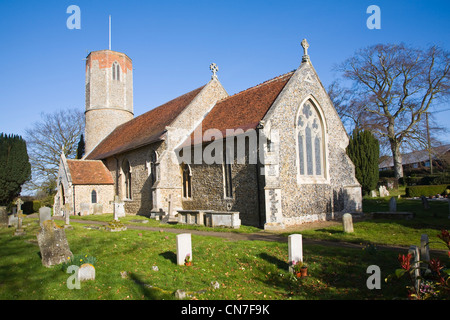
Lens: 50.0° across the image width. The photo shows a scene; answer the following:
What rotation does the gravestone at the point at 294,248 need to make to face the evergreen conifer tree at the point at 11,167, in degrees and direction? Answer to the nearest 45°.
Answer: approximately 180°

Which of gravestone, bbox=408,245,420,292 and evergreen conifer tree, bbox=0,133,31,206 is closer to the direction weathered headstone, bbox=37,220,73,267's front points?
the gravestone

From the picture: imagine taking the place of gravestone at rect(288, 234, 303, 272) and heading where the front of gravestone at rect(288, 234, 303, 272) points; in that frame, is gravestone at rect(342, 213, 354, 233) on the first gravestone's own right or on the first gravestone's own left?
on the first gravestone's own left

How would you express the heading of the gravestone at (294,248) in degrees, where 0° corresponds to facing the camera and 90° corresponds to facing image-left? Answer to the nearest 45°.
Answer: approximately 315°

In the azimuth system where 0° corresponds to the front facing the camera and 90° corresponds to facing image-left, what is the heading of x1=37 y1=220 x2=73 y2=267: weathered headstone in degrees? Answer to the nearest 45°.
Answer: approximately 0°

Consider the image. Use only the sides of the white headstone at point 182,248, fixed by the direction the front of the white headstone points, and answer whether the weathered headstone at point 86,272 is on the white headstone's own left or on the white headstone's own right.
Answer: on the white headstone's own right

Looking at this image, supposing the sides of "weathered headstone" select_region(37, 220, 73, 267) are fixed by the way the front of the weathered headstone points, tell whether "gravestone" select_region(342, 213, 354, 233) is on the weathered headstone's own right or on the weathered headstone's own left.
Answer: on the weathered headstone's own left

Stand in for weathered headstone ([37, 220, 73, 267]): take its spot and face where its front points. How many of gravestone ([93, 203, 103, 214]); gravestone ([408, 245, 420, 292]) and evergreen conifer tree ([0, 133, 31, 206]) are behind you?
2
